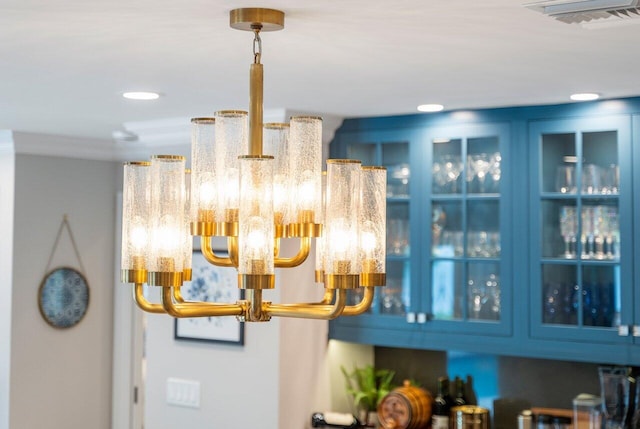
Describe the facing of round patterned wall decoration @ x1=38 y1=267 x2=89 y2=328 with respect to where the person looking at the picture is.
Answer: facing the viewer and to the right of the viewer

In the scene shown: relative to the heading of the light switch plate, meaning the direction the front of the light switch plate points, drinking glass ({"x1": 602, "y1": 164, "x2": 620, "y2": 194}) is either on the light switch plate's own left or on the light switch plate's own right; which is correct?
on the light switch plate's own left

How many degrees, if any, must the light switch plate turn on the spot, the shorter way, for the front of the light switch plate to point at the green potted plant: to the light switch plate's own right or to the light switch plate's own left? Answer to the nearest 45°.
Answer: approximately 135° to the light switch plate's own left

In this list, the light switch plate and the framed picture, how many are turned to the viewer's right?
0

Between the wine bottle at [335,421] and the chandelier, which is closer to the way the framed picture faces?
the chandelier

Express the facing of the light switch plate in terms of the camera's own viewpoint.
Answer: facing the viewer and to the left of the viewer

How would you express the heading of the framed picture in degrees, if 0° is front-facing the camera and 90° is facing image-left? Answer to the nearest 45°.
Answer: approximately 45°

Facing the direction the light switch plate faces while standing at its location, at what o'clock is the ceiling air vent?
The ceiling air vent is roughly at 10 o'clock from the light switch plate.

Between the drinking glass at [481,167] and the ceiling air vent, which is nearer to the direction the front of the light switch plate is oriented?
the ceiling air vent

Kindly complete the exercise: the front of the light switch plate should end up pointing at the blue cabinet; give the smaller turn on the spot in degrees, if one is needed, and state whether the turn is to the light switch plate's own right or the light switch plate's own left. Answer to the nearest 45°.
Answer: approximately 90° to the light switch plate's own left

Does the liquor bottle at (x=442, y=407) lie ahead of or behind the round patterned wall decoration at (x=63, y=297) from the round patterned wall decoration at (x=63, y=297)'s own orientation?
ahead

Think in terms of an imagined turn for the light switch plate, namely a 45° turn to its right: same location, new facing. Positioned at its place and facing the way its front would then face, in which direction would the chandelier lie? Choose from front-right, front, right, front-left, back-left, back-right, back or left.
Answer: left

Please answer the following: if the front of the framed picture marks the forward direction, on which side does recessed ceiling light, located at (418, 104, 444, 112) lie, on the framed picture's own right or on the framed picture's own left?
on the framed picture's own left
